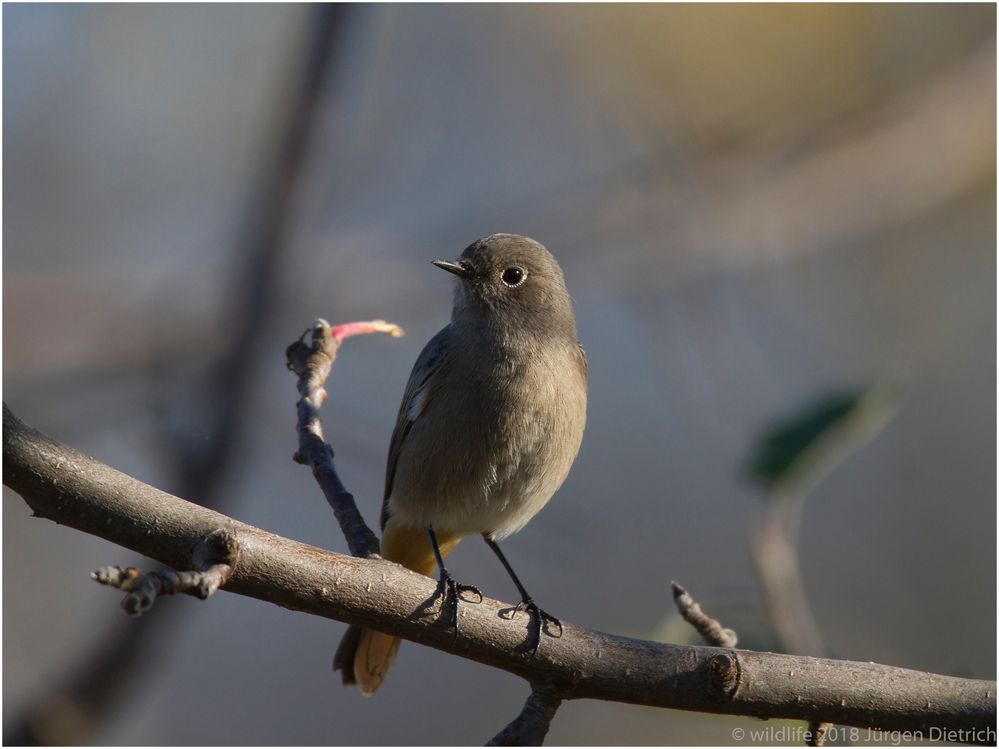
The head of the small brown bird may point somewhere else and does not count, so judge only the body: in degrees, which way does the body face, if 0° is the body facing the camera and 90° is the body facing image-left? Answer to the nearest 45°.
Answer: approximately 315°

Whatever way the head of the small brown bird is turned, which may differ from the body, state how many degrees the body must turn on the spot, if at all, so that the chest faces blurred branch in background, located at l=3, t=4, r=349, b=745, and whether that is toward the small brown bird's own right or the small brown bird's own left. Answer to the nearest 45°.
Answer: approximately 135° to the small brown bird's own right
